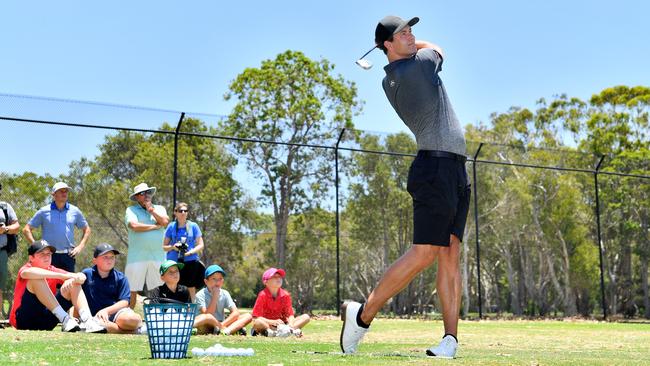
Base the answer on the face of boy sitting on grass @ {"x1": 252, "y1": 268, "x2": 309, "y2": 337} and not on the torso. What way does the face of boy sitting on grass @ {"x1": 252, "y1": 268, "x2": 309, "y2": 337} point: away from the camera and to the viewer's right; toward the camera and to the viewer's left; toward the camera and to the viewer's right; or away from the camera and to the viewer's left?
toward the camera and to the viewer's right

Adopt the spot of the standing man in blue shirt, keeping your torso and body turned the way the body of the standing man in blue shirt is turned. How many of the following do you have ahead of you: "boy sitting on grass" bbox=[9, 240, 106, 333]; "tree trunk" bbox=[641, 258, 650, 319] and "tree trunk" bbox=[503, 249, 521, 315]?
1

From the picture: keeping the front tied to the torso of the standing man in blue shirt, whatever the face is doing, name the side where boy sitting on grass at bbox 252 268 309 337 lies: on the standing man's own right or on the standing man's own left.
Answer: on the standing man's own left

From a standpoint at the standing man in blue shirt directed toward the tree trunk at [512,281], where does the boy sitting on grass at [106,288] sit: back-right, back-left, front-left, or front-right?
back-right

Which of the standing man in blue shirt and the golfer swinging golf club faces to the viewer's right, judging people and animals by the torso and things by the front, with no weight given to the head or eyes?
the golfer swinging golf club

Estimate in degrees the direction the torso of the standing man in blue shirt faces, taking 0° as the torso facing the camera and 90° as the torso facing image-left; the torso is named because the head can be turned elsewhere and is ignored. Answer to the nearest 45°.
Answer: approximately 0°

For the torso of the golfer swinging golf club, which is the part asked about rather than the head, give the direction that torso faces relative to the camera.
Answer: to the viewer's right

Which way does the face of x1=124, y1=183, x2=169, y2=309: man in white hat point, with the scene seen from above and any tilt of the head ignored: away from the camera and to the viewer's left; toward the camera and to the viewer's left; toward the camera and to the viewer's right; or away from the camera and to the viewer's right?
toward the camera and to the viewer's right

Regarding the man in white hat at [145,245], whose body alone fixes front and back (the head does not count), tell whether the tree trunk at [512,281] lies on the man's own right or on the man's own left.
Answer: on the man's own left

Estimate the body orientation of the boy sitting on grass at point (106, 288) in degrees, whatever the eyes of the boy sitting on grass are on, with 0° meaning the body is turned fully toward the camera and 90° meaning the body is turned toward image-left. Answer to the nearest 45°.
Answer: approximately 315°

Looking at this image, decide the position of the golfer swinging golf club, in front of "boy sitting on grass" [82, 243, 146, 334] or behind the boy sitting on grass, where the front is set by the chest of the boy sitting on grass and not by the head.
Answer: in front

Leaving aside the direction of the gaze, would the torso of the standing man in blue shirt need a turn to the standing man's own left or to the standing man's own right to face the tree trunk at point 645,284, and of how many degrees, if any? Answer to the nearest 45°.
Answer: approximately 135° to the standing man's own left

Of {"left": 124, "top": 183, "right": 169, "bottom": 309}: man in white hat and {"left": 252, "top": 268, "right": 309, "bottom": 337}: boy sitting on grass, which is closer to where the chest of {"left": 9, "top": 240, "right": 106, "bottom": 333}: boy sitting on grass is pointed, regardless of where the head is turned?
the boy sitting on grass

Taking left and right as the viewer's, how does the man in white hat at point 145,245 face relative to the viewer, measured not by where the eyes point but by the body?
facing the viewer and to the right of the viewer
